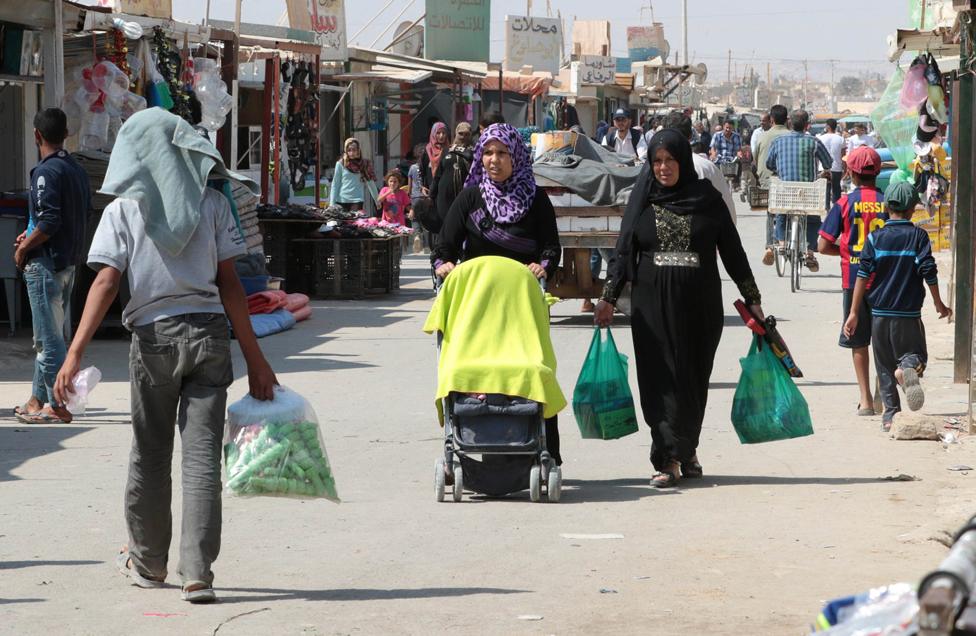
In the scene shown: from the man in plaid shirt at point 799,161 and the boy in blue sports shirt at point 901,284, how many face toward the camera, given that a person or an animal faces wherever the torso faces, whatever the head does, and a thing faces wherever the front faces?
0

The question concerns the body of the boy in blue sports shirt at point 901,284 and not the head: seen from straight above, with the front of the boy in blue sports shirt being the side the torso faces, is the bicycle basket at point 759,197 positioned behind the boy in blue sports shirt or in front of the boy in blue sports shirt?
in front

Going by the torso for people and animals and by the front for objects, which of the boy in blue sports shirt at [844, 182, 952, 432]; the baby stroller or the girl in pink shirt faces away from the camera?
the boy in blue sports shirt

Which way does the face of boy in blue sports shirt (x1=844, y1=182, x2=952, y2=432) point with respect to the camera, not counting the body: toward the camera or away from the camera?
away from the camera

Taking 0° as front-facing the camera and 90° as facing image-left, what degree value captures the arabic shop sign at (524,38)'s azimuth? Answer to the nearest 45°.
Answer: approximately 0°

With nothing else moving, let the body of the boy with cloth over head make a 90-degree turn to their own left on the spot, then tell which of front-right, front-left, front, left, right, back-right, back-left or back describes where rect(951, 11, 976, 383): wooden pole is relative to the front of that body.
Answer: back-right

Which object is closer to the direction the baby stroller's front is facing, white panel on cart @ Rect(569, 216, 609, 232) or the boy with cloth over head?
the boy with cloth over head

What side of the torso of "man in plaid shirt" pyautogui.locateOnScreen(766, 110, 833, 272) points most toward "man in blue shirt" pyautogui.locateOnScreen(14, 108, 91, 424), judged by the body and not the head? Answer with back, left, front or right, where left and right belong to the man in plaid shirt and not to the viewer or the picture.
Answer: back

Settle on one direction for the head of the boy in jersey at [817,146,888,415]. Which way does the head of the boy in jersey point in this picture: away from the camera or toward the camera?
away from the camera

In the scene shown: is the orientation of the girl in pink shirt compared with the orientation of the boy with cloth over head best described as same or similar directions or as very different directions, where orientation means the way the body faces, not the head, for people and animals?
very different directions

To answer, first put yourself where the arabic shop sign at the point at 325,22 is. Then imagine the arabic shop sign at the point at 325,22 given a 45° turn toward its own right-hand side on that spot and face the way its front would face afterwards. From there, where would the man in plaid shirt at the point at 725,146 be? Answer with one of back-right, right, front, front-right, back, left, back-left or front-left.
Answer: back

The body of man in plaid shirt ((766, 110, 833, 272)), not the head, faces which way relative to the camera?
away from the camera

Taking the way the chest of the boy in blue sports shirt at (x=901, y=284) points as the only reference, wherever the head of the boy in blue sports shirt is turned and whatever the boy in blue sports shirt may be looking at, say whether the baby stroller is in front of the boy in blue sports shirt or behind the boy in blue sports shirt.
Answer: behind

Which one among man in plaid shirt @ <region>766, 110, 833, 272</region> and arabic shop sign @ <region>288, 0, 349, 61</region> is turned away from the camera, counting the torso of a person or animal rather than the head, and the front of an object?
the man in plaid shirt
